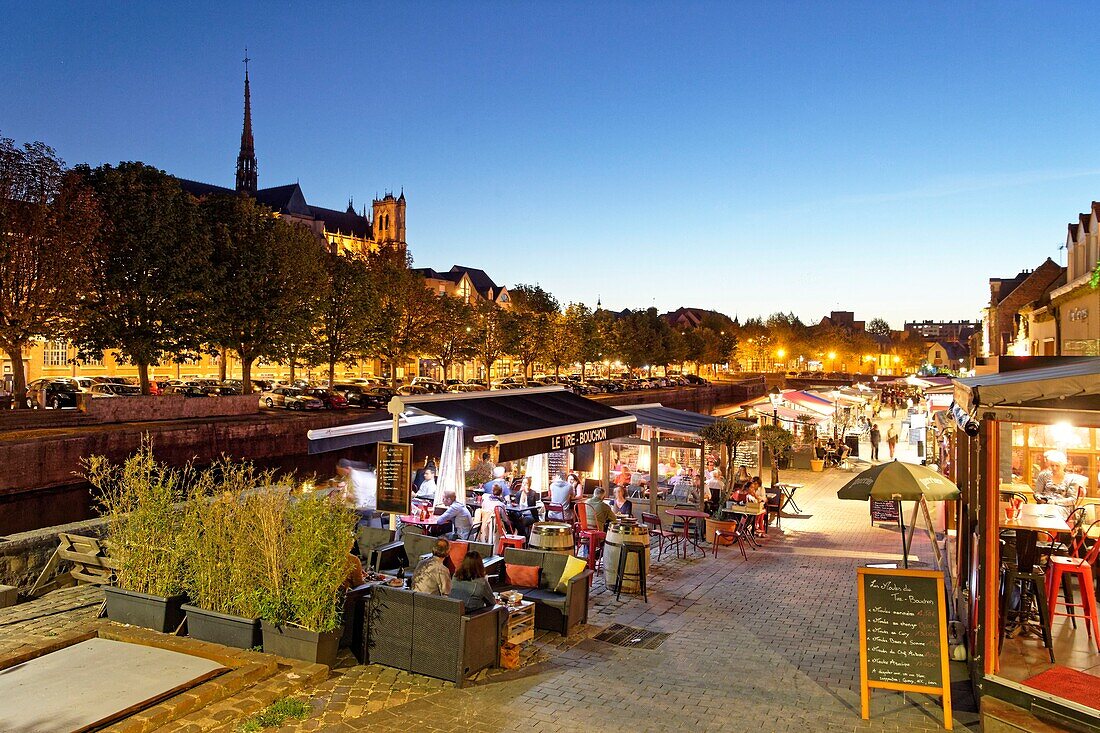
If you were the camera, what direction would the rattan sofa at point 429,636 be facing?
facing away from the viewer and to the right of the viewer

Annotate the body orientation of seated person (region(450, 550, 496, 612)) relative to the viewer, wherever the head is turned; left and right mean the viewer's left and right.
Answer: facing away from the viewer

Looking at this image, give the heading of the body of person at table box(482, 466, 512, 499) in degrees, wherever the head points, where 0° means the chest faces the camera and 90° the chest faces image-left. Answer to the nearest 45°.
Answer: approximately 180°

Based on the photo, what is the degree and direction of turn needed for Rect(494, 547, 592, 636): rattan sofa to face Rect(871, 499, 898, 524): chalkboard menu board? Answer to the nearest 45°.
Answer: approximately 180°

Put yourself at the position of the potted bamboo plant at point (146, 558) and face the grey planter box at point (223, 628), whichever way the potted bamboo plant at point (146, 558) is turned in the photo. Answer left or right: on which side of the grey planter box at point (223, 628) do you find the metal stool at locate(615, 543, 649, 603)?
left

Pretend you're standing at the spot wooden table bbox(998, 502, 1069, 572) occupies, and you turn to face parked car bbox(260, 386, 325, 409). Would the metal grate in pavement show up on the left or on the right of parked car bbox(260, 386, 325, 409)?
left

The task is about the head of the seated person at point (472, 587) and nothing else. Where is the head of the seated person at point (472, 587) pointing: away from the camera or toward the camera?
away from the camera

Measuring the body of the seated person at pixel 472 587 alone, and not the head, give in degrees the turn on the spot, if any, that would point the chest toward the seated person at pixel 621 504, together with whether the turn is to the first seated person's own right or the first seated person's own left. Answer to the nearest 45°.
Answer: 0° — they already face them

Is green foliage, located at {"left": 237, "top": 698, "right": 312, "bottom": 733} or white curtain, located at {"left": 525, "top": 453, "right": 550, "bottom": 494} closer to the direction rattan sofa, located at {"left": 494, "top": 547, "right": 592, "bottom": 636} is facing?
the green foliage

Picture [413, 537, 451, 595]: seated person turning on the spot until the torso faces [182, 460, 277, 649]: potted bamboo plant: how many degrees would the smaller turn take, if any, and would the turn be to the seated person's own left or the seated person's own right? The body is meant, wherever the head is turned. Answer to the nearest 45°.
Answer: approximately 135° to the seated person's own left

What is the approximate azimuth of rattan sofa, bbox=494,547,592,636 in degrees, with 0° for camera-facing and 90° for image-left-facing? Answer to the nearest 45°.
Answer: approximately 45°

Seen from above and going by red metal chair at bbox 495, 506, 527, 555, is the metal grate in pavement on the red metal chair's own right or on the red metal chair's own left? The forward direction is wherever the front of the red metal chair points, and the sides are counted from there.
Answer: on the red metal chair's own right

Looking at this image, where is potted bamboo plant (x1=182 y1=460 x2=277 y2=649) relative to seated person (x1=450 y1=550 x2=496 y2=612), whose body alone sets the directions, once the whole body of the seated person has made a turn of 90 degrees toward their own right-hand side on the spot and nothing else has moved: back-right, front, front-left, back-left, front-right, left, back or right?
back
